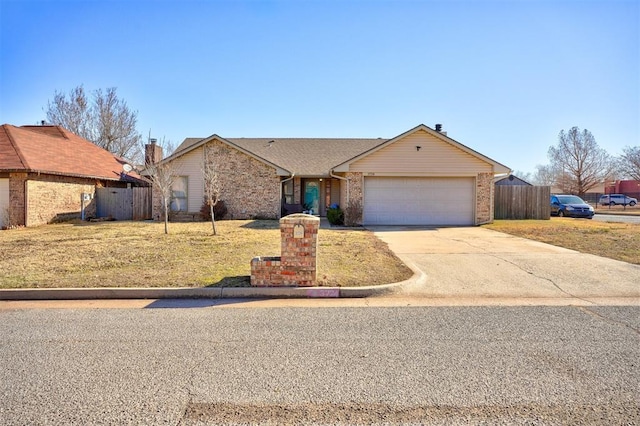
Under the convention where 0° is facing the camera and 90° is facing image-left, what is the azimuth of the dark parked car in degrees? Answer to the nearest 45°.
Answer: approximately 315°

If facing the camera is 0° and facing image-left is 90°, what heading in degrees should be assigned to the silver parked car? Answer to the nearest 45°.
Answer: approximately 270°

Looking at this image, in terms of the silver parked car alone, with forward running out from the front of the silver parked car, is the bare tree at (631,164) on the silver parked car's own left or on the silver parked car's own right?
on the silver parked car's own left

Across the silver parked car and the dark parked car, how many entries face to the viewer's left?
0

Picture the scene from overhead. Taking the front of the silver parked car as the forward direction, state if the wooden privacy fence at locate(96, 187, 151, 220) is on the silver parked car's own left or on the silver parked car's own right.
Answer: on the silver parked car's own right
